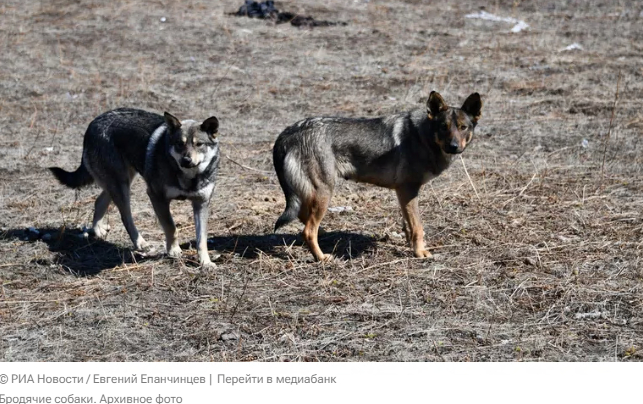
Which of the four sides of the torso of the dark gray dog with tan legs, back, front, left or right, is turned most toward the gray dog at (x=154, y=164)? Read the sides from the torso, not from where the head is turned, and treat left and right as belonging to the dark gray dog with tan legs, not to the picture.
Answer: back

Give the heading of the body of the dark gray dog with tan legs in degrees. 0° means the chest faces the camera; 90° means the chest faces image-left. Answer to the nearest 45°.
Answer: approximately 270°

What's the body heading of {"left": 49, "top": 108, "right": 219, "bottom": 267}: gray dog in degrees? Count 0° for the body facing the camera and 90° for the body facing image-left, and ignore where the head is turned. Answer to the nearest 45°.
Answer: approximately 315°

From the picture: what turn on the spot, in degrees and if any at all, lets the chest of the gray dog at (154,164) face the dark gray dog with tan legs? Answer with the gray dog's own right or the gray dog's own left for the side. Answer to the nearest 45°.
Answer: approximately 45° to the gray dog's own left
